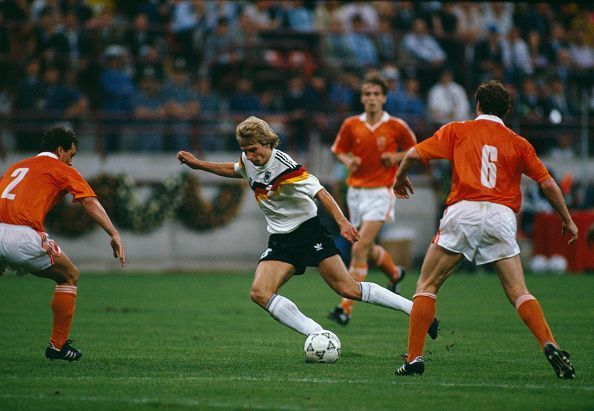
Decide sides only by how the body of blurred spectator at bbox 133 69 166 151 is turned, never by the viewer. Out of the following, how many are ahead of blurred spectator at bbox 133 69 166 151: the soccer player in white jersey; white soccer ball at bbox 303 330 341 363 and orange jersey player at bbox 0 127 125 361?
3

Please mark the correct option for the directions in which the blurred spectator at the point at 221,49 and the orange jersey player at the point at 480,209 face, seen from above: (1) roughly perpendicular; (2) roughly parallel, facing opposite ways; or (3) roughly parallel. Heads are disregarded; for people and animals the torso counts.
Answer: roughly parallel, facing opposite ways

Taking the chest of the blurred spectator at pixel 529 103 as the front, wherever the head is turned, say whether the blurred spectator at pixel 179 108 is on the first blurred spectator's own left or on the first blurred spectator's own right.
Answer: on the first blurred spectator's own right

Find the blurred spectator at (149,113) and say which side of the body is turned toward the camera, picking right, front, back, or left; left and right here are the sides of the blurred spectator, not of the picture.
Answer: front

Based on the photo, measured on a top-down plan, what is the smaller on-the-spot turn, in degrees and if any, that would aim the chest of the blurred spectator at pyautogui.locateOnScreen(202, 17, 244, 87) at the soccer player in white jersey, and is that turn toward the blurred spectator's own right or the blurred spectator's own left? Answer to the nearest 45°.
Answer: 0° — they already face them

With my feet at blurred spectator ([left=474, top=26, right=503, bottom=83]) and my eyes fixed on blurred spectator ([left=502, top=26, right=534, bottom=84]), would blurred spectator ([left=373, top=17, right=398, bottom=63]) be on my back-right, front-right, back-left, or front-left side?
back-left

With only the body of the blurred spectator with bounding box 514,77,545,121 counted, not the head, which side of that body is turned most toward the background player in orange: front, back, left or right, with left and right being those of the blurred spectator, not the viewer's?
front

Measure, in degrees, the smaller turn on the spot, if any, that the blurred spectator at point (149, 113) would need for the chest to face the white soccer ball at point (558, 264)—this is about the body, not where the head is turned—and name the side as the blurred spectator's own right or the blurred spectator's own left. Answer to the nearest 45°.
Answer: approximately 90° to the blurred spectator's own left

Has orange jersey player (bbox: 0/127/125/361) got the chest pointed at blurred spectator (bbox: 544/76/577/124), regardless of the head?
yes

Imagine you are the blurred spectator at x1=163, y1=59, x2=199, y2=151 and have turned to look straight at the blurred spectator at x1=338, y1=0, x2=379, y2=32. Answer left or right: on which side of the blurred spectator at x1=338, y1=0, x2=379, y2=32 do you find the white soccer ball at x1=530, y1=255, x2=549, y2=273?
right

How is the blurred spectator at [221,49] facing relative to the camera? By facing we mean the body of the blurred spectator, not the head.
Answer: toward the camera

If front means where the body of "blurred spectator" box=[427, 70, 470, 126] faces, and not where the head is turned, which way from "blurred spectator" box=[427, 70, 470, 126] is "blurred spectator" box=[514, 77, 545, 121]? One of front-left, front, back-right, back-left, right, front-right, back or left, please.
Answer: back-left

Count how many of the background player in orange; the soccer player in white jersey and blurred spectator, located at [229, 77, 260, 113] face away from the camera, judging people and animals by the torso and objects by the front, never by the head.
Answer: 0

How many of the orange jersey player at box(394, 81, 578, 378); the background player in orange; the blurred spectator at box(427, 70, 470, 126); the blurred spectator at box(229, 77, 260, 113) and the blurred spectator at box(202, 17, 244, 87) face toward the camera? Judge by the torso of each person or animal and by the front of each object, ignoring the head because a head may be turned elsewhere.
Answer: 4

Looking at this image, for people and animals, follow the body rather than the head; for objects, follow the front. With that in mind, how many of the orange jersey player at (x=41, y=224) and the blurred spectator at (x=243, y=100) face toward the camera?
1

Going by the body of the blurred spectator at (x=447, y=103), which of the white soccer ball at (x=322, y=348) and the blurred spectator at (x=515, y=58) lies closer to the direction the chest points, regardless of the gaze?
the white soccer ball

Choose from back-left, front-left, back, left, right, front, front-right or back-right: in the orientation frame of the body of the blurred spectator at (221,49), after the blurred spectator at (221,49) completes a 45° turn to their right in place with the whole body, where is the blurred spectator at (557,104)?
back-left

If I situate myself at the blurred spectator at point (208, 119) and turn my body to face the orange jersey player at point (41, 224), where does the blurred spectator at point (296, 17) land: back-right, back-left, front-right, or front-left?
back-left

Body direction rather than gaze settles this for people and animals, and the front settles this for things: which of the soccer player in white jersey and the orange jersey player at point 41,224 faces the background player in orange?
the orange jersey player

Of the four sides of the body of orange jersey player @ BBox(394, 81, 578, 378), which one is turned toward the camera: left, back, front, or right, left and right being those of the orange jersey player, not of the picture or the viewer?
back
